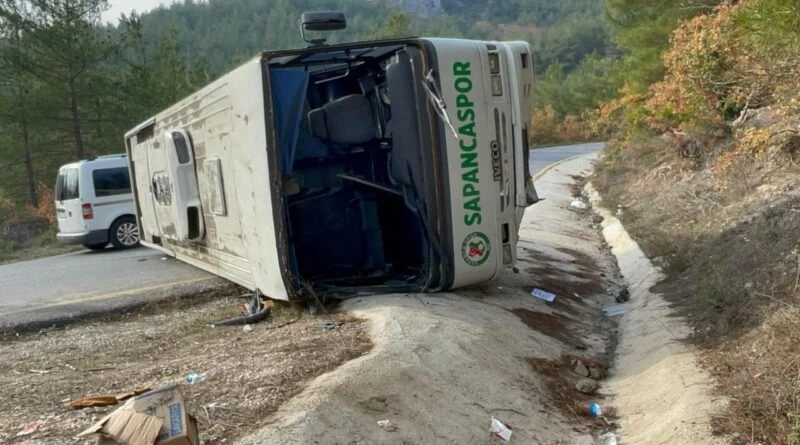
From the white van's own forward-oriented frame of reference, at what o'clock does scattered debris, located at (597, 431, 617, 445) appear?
The scattered debris is roughly at 4 o'clock from the white van.

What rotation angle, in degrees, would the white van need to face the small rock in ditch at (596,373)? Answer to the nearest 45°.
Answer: approximately 135° to its right

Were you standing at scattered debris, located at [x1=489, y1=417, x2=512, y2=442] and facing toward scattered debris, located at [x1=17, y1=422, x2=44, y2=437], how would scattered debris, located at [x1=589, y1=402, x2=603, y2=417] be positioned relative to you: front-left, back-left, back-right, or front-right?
back-right

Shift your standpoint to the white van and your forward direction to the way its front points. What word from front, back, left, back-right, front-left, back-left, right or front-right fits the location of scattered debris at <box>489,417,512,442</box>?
back-right

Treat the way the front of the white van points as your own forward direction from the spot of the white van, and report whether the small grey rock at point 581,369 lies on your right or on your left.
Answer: on your right

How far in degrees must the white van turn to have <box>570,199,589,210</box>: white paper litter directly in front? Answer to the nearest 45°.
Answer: approximately 45° to its right

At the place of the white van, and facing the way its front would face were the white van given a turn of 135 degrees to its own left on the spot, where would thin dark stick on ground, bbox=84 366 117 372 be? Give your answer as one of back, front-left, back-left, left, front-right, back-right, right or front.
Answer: left

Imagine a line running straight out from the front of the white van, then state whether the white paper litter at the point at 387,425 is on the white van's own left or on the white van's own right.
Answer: on the white van's own right

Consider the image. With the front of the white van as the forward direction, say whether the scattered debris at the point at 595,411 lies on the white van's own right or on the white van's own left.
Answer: on the white van's own right

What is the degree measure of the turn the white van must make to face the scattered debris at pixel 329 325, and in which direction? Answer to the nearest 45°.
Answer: approximately 135° to its right

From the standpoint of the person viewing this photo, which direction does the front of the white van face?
facing away from the viewer and to the right of the viewer

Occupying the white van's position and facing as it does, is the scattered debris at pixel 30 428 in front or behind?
behind

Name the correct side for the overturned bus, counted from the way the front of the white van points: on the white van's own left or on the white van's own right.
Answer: on the white van's own right

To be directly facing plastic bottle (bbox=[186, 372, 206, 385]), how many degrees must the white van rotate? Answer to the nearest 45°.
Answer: approximately 135° to its right
